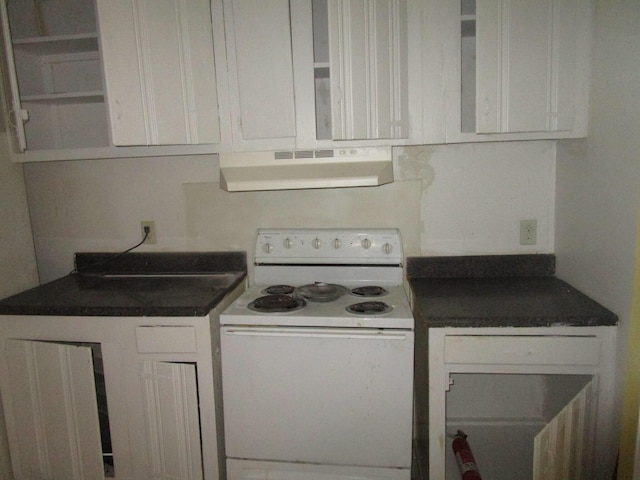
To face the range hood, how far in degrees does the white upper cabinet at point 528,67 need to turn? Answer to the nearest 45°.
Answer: approximately 90° to its right

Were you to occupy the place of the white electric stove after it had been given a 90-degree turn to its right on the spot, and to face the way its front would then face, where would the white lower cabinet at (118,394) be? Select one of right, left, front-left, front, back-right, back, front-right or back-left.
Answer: front

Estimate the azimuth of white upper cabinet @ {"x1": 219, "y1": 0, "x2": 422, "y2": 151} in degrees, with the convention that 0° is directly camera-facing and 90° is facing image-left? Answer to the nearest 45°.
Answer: approximately 0°

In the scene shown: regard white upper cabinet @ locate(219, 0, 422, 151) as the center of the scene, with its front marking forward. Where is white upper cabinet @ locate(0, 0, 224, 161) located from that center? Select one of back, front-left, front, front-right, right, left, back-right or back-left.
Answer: right

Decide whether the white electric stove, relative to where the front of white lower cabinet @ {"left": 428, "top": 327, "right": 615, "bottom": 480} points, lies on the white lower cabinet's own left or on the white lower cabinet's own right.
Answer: on the white lower cabinet's own right

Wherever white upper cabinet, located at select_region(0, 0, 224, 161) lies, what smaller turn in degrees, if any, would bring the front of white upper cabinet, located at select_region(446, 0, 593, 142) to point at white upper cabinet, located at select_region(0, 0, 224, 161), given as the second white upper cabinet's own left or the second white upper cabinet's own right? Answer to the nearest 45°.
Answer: approximately 90° to the second white upper cabinet's own right
